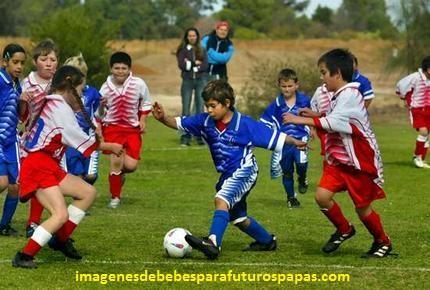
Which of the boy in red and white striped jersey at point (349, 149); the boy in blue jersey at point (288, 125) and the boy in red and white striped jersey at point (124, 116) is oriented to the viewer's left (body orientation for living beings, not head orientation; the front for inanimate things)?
the boy in red and white striped jersey at point (349, 149)

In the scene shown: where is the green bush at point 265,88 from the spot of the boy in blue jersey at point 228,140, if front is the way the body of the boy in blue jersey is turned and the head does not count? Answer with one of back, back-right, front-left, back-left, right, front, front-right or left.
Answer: back-right

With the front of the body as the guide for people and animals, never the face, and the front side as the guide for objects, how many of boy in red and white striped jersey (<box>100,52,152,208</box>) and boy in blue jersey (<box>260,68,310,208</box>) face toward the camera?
2

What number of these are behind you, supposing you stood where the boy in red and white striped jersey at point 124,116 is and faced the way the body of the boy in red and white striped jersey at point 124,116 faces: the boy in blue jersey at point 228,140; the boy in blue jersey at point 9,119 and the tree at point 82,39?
1

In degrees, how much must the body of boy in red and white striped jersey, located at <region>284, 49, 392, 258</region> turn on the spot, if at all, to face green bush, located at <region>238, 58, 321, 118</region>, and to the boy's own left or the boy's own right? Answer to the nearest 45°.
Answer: approximately 90° to the boy's own right

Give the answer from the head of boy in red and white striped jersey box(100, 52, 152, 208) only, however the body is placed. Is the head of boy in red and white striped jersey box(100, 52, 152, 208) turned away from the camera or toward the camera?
toward the camera

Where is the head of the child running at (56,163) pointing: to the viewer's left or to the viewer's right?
to the viewer's right

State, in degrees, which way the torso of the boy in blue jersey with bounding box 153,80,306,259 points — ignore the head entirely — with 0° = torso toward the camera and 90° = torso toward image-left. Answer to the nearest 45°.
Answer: approximately 45°

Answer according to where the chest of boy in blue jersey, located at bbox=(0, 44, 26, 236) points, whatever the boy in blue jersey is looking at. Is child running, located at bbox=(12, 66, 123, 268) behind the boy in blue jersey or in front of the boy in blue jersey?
in front

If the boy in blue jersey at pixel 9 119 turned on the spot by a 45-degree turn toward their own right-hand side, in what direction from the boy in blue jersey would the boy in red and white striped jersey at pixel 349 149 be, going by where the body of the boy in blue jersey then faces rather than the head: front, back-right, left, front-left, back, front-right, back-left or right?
front-left

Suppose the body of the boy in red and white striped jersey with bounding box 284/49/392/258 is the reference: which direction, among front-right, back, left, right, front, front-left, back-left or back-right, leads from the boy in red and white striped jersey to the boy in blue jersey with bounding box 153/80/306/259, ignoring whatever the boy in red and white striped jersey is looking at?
front

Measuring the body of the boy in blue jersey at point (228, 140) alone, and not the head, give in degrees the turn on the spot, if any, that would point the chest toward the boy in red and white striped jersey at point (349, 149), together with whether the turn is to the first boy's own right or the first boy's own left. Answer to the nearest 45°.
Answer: approximately 135° to the first boy's own left

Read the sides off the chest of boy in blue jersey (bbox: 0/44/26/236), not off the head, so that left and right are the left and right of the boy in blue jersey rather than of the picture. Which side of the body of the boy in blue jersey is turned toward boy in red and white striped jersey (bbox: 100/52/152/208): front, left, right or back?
left

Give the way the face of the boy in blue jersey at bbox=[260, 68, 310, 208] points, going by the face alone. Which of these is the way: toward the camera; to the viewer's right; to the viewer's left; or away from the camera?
toward the camera

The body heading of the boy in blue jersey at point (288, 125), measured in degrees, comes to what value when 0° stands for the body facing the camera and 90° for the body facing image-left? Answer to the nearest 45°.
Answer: approximately 0°

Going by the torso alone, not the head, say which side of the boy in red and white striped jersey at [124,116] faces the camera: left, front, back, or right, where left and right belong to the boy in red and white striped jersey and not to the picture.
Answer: front

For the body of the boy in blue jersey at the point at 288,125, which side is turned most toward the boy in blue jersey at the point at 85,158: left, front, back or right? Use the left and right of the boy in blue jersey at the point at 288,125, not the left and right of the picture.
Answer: right

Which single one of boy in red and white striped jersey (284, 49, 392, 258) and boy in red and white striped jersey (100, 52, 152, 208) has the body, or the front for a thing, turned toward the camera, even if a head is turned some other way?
boy in red and white striped jersey (100, 52, 152, 208)

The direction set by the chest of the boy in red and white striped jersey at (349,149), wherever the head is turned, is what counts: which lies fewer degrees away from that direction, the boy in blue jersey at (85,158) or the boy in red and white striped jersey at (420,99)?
the boy in blue jersey

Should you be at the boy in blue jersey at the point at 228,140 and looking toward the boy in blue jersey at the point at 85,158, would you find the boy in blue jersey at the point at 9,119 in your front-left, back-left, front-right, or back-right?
front-left
